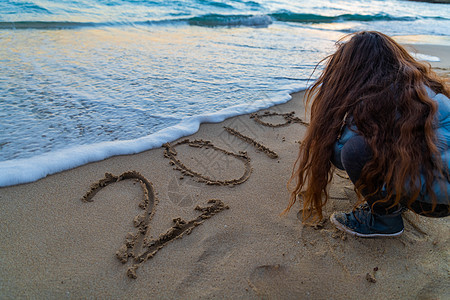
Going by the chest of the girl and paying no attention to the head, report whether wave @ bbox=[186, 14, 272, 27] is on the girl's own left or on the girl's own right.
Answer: on the girl's own right

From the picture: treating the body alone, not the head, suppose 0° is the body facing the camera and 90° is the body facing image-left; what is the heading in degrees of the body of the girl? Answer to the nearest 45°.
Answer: approximately 90°
